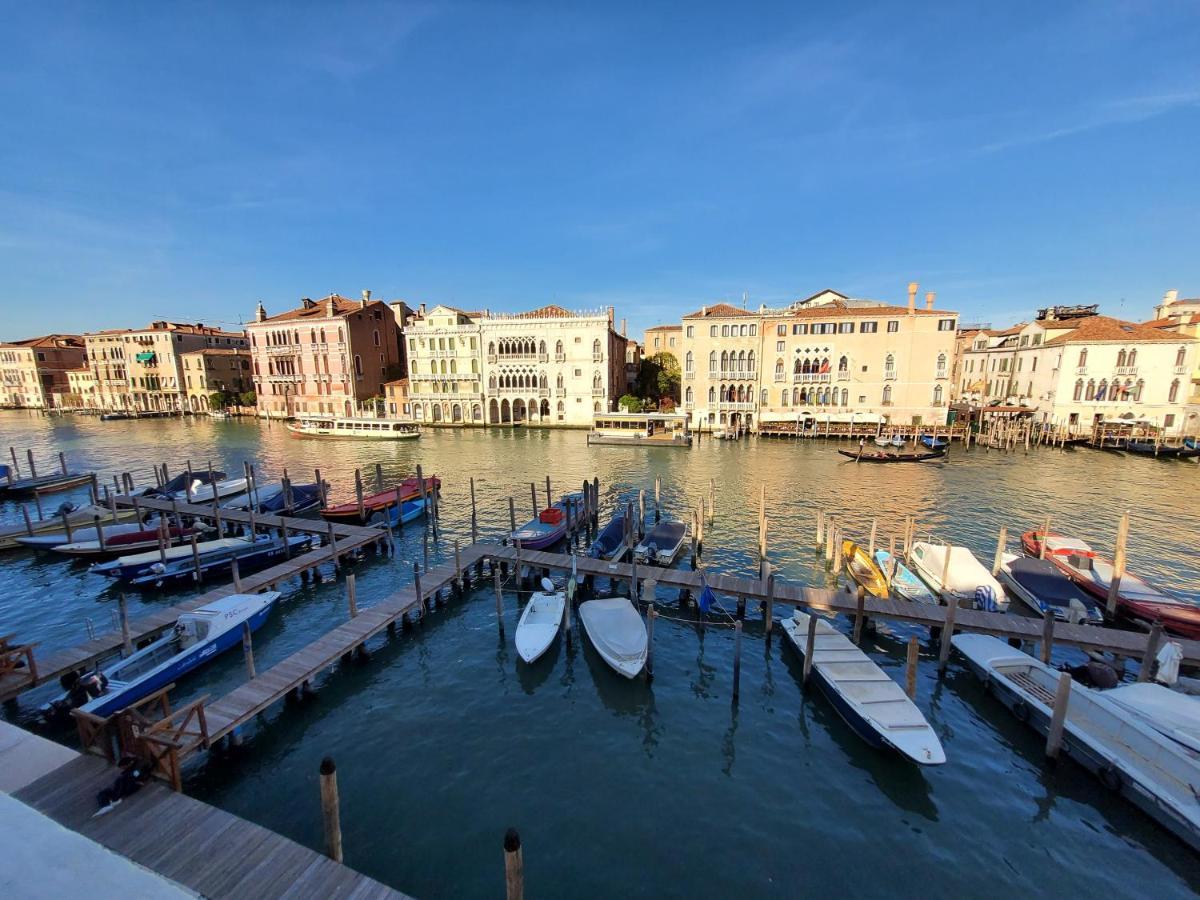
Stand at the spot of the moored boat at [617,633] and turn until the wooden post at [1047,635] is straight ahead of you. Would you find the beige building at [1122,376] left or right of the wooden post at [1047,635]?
left

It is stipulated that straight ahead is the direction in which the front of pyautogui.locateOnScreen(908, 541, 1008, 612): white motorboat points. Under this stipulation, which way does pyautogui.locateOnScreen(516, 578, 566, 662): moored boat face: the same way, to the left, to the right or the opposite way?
the opposite way

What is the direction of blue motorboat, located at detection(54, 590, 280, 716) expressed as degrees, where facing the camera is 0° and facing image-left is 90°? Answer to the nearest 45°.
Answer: approximately 225°

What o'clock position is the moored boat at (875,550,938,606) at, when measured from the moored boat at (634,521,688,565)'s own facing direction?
the moored boat at (875,550,938,606) is roughly at 4 o'clock from the moored boat at (634,521,688,565).

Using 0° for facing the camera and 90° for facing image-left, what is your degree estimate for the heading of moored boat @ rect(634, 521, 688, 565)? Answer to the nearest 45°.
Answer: approximately 225°

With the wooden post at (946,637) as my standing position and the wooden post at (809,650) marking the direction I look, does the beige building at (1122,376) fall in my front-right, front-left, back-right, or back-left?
back-right

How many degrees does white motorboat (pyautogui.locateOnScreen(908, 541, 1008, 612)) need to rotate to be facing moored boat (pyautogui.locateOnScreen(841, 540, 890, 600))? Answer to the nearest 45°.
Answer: approximately 90° to its left

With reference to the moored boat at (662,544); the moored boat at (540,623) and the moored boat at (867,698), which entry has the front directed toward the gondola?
the moored boat at (662,544)

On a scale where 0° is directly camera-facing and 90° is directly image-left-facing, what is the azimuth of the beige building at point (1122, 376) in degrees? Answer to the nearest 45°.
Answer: approximately 0°

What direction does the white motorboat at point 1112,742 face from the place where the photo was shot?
facing away from the viewer and to the left of the viewer

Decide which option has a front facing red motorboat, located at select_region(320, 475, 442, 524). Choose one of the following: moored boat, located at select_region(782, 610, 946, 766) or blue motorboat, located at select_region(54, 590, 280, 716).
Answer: the blue motorboat

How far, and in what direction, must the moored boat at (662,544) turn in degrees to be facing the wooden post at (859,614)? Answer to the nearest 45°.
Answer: approximately 90° to its right
